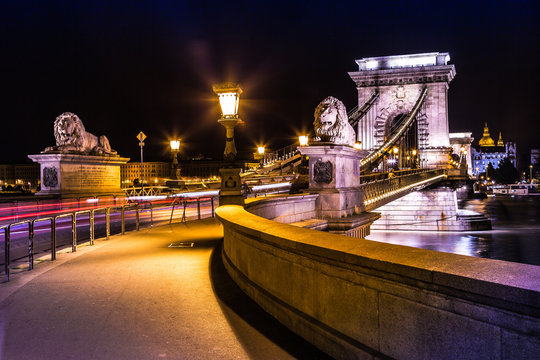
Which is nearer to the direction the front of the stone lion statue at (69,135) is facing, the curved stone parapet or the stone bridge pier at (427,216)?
the curved stone parapet

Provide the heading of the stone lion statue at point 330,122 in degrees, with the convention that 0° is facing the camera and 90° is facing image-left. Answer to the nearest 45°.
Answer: approximately 45°

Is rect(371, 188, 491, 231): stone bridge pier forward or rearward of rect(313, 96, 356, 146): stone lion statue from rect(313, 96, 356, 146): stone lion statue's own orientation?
rearward

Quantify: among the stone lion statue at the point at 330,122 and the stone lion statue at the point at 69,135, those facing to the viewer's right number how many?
0

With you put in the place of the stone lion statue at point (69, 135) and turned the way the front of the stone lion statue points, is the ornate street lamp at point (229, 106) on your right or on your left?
on your left

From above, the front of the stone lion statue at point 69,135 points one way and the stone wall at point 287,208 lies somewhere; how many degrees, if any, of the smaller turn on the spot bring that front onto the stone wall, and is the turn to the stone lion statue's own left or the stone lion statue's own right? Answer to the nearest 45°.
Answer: approximately 90° to the stone lion statue's own left

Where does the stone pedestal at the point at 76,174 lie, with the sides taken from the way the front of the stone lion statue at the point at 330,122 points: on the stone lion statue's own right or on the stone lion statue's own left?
on the stone lion statue's own right

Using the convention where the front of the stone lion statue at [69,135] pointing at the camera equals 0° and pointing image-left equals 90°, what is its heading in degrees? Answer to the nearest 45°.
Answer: approximately 45°
